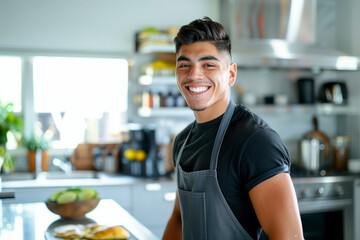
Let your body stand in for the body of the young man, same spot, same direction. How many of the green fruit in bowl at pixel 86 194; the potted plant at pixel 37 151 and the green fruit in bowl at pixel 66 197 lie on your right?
3

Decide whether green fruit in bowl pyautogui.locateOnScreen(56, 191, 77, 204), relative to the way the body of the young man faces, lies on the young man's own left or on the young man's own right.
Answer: on the young man's own right

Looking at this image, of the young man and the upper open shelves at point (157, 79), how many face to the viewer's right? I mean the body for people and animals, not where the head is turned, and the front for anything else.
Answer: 0

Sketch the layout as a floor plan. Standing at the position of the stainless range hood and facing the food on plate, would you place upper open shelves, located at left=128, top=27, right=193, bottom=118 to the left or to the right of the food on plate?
right

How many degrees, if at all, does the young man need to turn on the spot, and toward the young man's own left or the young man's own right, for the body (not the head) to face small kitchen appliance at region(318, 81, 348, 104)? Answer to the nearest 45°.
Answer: approximately 135° to the young man's own right

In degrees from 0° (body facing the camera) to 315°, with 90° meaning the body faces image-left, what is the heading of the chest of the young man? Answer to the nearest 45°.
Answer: approximately 45°

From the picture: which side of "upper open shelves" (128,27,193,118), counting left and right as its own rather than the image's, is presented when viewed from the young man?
front

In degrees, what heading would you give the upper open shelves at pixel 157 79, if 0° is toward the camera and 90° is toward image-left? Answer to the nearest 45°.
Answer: approximately 0°

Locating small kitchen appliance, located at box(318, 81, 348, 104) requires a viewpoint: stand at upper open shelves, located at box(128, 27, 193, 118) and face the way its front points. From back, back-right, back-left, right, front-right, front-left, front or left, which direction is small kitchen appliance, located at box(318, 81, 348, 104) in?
left

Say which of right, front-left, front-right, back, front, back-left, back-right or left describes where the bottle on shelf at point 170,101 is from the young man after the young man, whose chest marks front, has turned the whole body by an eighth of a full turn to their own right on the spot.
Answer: right

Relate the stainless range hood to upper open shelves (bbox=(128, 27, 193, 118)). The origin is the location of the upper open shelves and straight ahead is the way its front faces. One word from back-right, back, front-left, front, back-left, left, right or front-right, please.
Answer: left

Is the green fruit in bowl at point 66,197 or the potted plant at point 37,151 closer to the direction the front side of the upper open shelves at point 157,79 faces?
the green fruit in bowl

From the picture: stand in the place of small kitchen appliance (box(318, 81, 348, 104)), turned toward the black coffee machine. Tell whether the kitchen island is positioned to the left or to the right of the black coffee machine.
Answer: left

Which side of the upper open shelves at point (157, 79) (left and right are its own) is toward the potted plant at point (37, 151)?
right

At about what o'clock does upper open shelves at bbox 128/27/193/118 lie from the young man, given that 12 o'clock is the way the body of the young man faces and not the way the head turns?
The upper open shelves is roughly at 4 o'clock from the young man.
